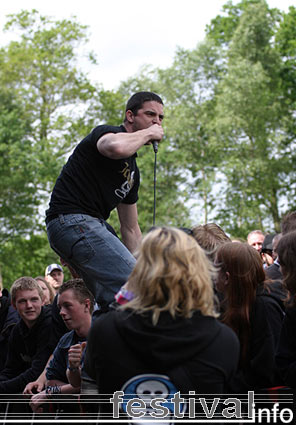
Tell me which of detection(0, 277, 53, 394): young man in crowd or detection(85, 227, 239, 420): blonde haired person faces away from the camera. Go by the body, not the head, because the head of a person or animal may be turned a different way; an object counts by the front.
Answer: the blonde haired person

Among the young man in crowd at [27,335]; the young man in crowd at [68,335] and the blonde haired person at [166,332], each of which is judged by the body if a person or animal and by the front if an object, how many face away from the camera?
1

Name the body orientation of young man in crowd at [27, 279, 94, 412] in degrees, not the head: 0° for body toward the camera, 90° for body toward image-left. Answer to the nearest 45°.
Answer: approximately 45°

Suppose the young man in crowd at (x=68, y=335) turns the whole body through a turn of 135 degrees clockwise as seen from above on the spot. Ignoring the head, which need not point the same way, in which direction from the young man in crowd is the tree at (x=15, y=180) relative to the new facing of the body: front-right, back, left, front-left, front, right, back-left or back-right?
front

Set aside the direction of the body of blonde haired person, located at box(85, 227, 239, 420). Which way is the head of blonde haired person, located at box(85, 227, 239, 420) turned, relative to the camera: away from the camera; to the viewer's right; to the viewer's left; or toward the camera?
away from the camera

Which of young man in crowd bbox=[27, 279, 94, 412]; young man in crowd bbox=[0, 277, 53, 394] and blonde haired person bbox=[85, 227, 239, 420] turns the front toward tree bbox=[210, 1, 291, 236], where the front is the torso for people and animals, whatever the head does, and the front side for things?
the blonde haired person

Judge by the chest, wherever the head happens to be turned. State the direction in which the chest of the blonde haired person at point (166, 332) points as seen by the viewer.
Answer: away from the camera

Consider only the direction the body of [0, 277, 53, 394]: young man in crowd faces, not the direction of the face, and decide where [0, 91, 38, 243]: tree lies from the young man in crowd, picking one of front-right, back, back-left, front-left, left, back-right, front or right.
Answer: back-right

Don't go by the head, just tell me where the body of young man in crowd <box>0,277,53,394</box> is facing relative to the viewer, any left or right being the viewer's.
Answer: facing the viewer and to the left of the viewer

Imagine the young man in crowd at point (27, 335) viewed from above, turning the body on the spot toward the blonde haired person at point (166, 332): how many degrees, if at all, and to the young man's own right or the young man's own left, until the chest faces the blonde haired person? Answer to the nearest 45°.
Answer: approximately 45° to the young man's own left

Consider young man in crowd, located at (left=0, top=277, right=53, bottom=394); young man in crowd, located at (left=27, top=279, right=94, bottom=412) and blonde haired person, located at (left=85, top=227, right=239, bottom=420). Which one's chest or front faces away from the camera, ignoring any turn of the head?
the blonde haired person
